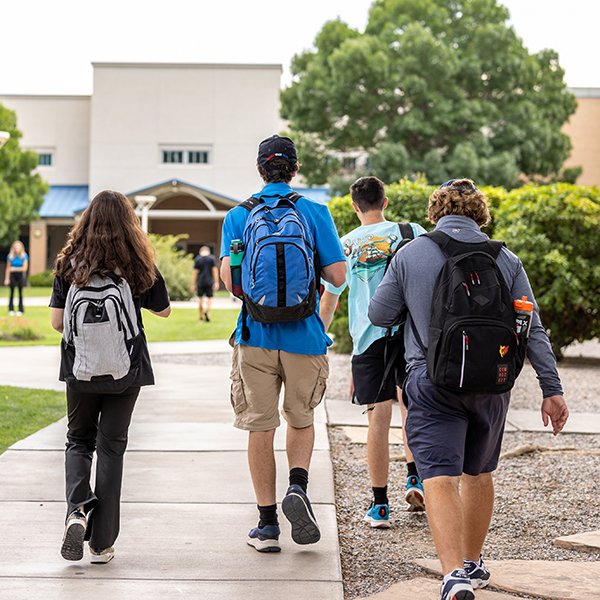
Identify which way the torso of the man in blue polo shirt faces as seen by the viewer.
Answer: away from the camera

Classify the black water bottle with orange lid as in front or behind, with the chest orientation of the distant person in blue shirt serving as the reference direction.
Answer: in front

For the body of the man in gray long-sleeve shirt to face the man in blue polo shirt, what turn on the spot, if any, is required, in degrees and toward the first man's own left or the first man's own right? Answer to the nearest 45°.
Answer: approximately 45° to the first man's own left

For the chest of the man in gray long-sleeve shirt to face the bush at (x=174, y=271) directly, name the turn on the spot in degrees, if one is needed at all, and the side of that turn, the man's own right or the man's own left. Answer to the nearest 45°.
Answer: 0° — they already face it

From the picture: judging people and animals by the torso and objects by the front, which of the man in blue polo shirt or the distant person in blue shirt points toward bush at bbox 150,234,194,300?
the man in blue polo shirt

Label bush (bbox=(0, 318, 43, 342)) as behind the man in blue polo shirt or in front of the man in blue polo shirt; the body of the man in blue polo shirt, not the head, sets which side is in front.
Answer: in front

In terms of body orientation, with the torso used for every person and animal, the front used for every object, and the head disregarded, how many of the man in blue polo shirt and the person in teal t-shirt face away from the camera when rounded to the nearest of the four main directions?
2

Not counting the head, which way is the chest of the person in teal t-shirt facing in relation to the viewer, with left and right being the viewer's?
facing away from the viewer

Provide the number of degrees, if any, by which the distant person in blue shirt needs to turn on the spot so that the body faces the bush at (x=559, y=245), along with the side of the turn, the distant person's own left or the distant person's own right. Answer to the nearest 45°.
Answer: approximately 45° to the distant person's own left

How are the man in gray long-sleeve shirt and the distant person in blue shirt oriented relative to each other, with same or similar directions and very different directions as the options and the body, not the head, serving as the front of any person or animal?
very different directions

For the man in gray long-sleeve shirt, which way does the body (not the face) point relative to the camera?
away from the camera

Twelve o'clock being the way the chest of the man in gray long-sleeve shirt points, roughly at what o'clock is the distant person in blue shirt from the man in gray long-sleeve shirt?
The distant person in blue shirt is roughly at 11 o'clock from the man in gray long-sleeve shirt.

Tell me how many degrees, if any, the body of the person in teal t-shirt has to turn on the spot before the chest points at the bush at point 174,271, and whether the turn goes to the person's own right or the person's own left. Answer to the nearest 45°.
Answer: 0° — they already face it

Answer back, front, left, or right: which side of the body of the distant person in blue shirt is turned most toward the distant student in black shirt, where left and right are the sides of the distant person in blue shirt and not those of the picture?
left

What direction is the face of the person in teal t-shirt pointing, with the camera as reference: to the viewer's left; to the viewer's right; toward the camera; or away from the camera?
away from the camera
